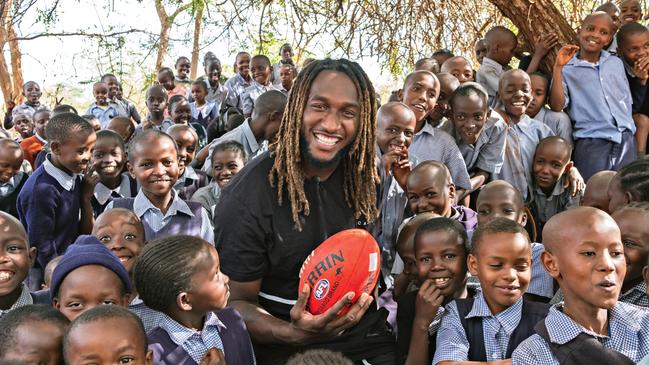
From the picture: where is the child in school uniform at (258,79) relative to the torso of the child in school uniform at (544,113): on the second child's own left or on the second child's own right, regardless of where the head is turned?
on the second child's own right

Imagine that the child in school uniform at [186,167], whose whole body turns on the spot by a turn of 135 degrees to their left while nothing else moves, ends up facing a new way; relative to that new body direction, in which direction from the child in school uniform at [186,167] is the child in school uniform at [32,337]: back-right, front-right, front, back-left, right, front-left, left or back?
back-right

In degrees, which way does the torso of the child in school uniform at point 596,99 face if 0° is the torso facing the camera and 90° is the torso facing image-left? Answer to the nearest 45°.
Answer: approximately 0°

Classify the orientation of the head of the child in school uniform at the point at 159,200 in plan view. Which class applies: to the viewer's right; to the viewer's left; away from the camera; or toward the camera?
toward the camera

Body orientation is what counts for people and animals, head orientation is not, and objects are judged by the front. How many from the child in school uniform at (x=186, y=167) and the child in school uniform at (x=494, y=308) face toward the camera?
2

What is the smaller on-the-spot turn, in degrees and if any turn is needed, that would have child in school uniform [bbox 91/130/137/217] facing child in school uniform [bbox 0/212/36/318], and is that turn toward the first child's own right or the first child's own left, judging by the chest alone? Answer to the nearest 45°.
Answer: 0° — they already face them

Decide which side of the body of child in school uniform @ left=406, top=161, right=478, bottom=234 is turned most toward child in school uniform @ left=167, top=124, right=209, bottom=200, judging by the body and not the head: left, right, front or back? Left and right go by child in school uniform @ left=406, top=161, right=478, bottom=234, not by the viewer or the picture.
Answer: right

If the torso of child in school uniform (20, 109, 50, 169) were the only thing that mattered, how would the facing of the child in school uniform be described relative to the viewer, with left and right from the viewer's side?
facing the viewer and to the right of the viewer

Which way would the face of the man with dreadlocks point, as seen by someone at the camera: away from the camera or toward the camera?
toward the camera

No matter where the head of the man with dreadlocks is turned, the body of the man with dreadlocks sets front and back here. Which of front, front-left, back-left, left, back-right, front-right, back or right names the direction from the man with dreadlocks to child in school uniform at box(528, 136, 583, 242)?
left

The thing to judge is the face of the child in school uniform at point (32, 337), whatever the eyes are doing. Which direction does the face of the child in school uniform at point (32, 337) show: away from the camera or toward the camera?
toward the camera

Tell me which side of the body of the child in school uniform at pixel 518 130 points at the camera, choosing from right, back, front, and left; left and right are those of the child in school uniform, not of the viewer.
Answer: front

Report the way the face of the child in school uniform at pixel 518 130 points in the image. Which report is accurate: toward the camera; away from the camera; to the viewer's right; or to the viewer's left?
toward the camera

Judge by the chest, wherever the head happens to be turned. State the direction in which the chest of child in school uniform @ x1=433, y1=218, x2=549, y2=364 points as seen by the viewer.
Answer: toward the camera

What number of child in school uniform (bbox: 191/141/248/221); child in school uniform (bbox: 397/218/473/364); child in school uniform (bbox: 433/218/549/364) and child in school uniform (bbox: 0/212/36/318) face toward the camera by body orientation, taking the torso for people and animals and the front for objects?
4

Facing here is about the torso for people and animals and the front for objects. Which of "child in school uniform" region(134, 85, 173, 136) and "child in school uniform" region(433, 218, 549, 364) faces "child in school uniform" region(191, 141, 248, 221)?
"child in school uniform" region(134, 85, 173, 136)

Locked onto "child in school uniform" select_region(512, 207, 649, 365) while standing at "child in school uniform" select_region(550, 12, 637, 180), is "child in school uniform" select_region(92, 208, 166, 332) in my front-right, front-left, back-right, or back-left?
front-right

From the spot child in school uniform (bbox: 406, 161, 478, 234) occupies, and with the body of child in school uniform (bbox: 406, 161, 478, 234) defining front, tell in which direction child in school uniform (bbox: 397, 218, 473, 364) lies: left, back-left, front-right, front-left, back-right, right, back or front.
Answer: front-left

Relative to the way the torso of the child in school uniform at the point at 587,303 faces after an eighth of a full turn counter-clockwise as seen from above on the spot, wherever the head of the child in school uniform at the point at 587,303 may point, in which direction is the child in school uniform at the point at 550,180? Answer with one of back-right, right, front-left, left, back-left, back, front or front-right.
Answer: left

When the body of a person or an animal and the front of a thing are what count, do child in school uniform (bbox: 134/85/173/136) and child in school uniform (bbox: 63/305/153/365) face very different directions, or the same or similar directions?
same or similar directions
